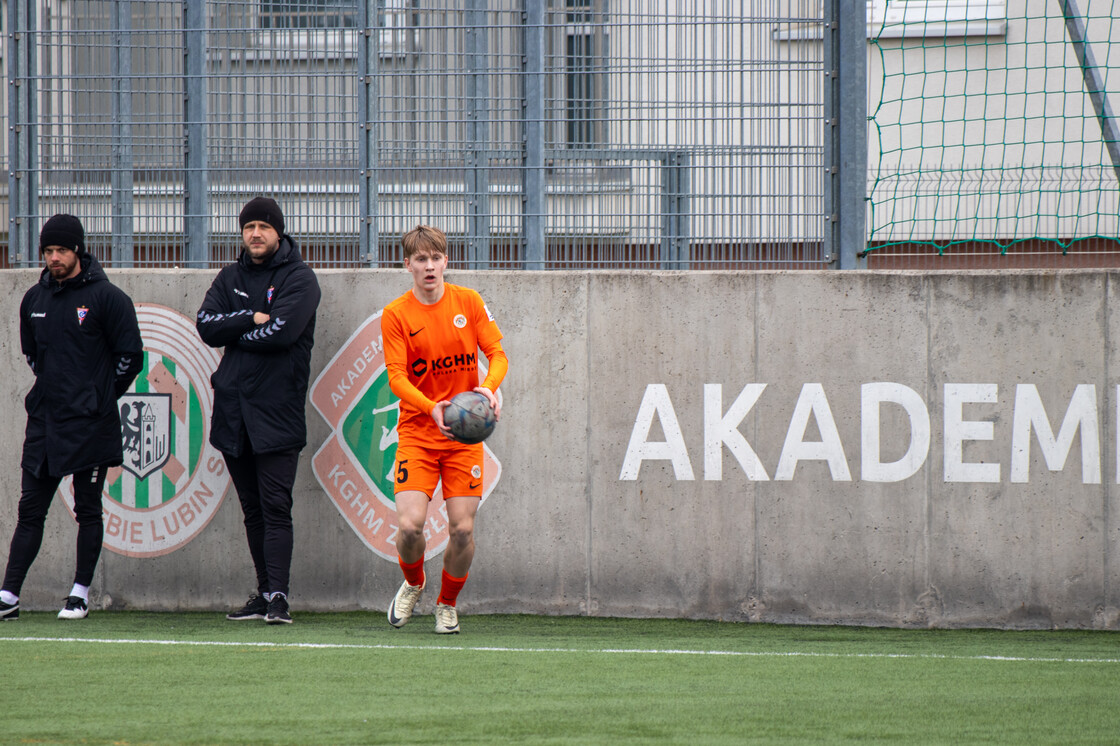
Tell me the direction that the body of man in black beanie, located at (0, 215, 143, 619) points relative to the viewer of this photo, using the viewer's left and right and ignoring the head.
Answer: facing the viewer and to the left of the viewer

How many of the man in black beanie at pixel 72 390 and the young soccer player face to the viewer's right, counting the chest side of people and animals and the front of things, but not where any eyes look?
0

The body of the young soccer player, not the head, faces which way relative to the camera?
toward the camera

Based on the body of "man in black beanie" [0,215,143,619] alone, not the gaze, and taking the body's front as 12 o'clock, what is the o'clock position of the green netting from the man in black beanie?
The green netting is roughly at 8 o'clock from the man in black beanie.

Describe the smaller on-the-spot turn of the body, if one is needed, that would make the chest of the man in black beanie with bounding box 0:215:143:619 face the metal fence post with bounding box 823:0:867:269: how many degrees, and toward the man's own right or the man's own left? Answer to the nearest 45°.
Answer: approximately 135° to the man's own left

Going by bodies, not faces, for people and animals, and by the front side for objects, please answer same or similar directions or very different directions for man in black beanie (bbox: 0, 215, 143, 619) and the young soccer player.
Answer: same or similar directions

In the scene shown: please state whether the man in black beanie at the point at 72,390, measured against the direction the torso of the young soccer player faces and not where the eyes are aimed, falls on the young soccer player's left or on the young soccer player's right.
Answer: on the young soccer player's right

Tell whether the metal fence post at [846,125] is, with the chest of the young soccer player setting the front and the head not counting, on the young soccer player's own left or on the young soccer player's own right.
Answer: on the young soccer player's own left

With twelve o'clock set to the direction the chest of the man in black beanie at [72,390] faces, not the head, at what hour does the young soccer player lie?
The young soccer player is roughly at 9 o'clock from the man in black beanie.

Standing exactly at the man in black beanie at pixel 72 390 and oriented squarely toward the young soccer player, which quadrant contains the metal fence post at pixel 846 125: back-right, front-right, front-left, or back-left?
front-left
